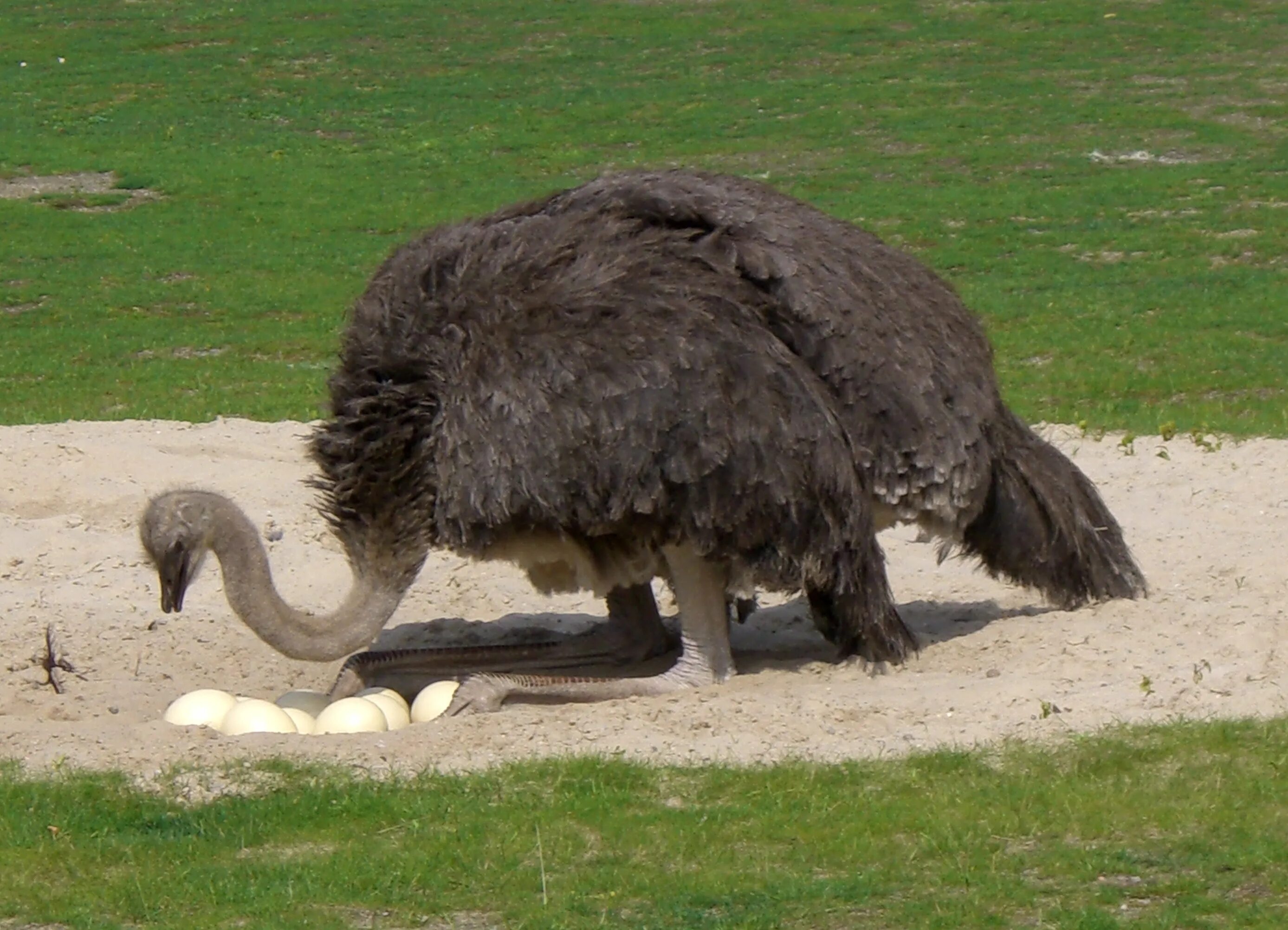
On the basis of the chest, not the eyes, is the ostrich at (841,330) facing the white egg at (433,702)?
yes

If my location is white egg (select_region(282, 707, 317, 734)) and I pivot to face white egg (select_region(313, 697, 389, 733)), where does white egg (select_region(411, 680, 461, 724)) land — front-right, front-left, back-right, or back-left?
front-left

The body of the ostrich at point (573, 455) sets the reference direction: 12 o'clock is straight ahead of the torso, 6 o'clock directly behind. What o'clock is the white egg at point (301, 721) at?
The white egg is roughly at 12 o'clock from the ostrich.

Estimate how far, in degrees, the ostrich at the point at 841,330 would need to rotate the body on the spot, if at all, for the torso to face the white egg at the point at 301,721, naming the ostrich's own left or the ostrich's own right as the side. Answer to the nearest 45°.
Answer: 0° — it already faces it

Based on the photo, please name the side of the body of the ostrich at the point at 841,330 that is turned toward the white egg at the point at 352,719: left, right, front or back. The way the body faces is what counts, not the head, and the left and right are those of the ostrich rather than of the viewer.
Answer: front

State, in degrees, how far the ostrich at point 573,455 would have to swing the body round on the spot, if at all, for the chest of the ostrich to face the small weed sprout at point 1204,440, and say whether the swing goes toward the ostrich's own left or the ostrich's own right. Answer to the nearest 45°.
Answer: approximately 135° to the ostrich's own right

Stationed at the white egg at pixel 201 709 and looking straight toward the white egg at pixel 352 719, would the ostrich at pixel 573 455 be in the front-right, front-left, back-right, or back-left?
front-left

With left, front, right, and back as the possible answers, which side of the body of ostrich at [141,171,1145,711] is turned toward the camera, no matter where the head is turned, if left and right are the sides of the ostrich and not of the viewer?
left

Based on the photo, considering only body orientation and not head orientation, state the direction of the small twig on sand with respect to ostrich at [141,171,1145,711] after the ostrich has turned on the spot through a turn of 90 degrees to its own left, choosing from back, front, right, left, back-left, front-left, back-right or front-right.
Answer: right
